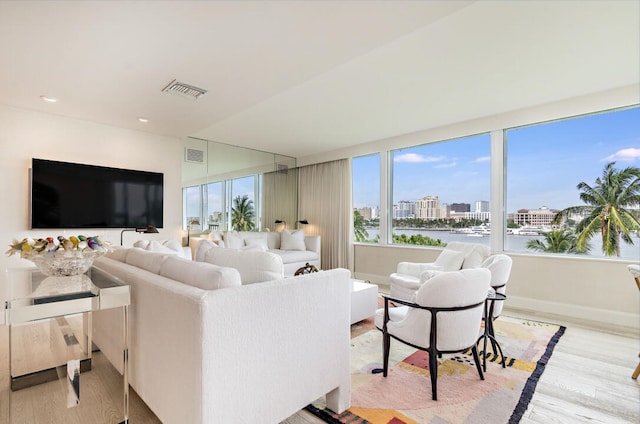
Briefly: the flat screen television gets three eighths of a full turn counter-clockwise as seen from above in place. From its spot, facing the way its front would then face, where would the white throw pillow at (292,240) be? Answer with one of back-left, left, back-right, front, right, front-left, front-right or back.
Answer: right

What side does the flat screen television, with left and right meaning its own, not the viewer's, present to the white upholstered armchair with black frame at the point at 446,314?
front

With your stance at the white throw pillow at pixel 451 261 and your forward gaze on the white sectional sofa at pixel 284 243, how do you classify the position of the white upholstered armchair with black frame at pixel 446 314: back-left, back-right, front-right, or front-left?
back-left
